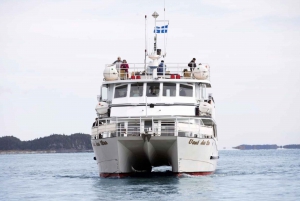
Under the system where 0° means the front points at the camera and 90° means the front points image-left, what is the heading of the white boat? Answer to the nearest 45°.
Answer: approximately 0°
